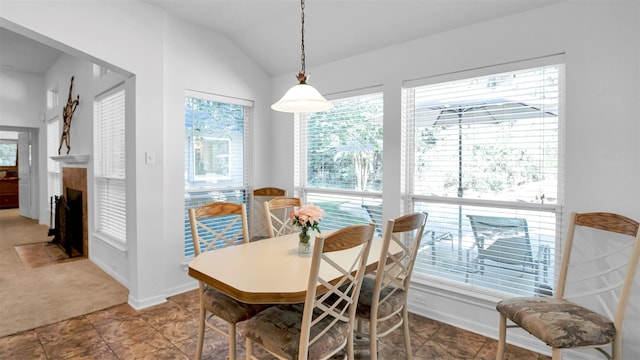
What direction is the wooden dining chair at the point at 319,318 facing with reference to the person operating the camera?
facing away from the viewer and to the left of the viewer

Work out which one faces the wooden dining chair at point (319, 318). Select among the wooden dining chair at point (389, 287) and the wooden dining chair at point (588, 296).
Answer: the wooden dining chair at point (588, 296)

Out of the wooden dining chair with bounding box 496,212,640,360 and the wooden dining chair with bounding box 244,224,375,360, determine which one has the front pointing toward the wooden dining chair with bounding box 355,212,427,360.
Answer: the wooden dining chair with bounding box 496,212,640,360

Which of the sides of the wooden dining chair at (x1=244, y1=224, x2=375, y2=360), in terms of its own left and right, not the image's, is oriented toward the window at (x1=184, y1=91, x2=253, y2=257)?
front

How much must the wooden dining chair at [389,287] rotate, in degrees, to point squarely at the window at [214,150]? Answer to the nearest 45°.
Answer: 0° — it already faces it

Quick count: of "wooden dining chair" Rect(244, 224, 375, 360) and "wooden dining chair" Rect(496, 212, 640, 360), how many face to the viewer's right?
0

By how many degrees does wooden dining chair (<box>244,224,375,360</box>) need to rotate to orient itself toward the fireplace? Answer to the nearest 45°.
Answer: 0° — it already faces it

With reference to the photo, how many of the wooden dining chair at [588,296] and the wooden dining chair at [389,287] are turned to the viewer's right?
0

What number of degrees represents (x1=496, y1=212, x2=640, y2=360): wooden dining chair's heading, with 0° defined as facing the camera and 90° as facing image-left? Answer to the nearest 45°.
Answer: approximately 45°

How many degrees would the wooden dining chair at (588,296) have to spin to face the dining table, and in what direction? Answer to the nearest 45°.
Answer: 0° — it already faces it

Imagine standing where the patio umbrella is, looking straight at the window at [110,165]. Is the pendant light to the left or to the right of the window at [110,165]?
left

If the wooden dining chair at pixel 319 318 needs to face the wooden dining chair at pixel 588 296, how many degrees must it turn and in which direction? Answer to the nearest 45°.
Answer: approximately 135° to its right

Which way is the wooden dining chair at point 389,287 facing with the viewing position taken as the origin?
facing away from the viewer and to the left of the viewer
